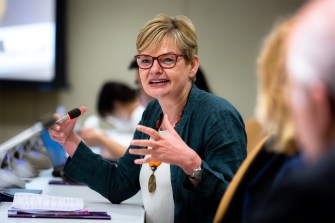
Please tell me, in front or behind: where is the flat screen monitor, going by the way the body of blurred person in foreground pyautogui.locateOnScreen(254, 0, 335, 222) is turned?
in front

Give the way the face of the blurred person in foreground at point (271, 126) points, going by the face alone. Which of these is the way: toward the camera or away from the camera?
away from the camera

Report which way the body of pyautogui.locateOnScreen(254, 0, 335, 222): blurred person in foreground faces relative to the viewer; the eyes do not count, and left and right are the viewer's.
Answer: facing away from the viewer and to the left of the viewer

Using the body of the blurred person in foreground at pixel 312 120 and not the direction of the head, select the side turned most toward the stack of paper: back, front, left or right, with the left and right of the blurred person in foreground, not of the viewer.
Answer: front

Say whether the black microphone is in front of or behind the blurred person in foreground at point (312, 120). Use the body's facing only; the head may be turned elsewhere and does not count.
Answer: in front

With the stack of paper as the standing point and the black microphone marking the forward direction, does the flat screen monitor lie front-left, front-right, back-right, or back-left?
front-left
